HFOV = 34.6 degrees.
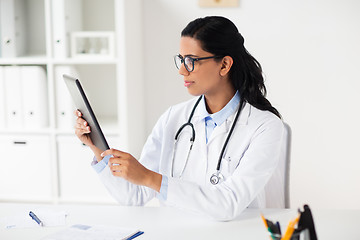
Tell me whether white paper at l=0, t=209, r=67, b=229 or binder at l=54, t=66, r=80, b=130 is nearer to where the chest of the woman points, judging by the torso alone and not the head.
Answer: the white paper

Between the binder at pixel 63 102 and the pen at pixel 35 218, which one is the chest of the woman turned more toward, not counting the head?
the pen

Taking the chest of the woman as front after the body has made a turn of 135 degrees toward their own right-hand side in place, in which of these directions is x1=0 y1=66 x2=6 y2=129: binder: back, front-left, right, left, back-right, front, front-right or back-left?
front-left

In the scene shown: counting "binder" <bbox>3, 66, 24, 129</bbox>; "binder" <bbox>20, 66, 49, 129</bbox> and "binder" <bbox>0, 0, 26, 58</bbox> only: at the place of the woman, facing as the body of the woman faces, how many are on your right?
3

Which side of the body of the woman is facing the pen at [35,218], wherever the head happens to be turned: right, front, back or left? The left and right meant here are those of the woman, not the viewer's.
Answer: front

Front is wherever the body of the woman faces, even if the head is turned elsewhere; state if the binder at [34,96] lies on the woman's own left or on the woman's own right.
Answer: on the woman's own right

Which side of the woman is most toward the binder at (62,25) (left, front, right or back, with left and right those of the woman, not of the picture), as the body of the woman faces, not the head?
right

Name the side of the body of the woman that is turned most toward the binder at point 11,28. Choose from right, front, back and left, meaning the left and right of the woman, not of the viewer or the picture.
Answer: right

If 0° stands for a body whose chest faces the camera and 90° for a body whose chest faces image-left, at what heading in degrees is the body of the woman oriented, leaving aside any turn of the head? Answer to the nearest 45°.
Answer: approximately 45°

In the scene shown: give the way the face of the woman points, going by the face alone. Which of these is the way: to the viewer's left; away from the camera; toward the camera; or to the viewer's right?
to the viewer's left

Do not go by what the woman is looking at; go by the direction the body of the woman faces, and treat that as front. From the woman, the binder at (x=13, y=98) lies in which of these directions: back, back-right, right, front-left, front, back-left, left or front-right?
right

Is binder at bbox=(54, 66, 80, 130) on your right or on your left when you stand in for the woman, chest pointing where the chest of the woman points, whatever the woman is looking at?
on your right
